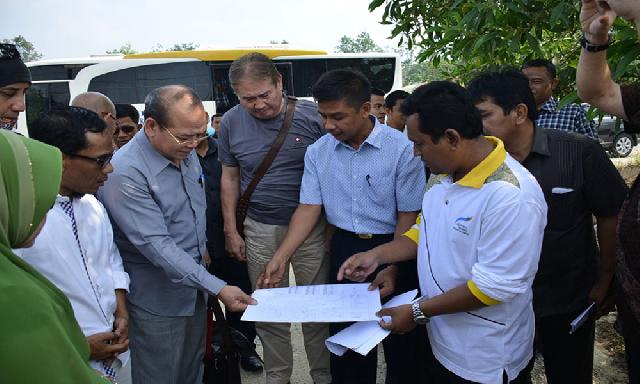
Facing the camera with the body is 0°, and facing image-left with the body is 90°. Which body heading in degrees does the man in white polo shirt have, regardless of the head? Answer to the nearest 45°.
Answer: approximately 45°

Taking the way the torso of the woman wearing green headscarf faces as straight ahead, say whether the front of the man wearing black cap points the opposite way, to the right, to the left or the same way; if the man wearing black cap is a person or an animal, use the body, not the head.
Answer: to the right

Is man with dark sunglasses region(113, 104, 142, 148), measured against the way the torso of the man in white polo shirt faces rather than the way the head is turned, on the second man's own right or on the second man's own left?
on the second man's own right

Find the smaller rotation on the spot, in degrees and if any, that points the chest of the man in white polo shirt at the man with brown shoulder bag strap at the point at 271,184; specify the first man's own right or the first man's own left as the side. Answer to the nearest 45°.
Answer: approximately 90° to the first man's own right

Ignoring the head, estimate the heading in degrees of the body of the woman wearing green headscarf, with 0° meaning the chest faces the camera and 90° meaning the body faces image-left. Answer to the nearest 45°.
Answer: approximately 225°

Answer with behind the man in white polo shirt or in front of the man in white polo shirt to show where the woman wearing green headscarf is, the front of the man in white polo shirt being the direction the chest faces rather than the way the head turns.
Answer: in front

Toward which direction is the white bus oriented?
to the viewer's left

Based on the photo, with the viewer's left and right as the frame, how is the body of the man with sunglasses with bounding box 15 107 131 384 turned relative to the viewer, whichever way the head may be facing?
facing the viewer and to the right of the viewer

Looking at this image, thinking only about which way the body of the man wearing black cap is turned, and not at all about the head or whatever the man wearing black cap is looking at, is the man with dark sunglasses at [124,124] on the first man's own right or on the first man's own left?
on the first man's own left

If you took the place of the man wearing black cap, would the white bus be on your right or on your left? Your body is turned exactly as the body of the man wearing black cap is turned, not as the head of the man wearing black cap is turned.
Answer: on your left

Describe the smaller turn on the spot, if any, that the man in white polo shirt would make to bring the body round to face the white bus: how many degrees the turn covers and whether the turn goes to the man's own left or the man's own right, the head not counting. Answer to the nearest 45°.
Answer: approximately 90° to the man's own right
